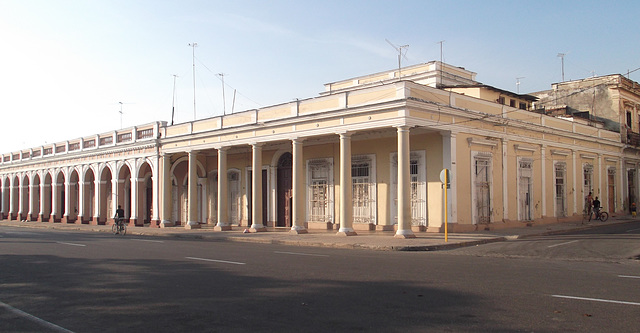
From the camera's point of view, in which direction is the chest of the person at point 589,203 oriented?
to the viewer's right

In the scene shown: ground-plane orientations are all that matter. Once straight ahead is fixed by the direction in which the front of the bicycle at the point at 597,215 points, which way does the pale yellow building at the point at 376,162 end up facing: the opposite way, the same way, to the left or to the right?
to the right

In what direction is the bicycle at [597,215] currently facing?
to the viewer's right

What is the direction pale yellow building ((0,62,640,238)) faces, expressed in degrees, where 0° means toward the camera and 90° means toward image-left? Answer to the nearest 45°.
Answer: approximately 45°
